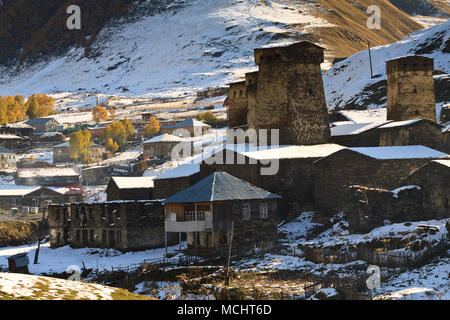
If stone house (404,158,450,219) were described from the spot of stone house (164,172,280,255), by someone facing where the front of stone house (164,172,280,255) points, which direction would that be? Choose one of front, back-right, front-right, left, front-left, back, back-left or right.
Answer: back-left

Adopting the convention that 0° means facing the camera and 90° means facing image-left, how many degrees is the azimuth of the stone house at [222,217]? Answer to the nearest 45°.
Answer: approximately 45°
